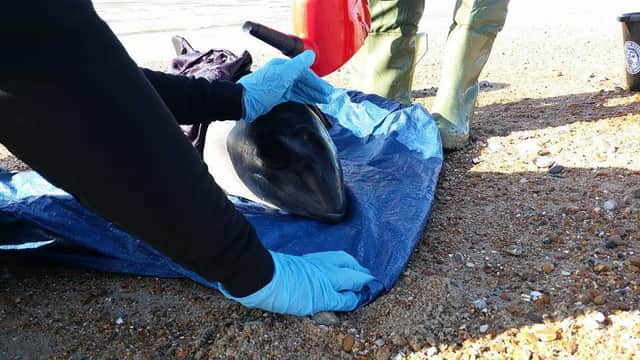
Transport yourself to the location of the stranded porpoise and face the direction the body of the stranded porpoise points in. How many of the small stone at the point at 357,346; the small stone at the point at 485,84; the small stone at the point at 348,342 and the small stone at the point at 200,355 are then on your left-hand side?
1

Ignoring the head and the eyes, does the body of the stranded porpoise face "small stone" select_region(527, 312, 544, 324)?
yes

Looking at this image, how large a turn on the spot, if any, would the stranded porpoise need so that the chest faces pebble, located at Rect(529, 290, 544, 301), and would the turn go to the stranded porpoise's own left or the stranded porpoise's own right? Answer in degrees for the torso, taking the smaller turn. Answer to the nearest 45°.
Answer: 0° — it already faces it

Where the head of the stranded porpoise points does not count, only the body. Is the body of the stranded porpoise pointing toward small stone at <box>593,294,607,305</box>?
yes

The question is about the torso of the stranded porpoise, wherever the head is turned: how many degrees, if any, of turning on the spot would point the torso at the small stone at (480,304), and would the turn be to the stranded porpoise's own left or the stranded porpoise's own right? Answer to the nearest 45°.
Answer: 0° — it already faces it

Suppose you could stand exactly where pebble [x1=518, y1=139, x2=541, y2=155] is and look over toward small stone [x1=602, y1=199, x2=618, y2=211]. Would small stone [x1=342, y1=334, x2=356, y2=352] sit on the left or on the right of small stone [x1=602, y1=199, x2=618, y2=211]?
right

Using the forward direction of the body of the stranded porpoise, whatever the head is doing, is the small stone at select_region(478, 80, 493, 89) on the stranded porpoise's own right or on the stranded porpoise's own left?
on the stranded porpoise's own left

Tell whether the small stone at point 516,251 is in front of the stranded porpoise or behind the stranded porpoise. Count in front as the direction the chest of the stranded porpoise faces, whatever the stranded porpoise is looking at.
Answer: in front

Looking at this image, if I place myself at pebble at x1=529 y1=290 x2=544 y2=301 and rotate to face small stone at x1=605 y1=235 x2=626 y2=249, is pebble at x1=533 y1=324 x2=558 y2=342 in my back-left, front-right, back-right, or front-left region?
back-right

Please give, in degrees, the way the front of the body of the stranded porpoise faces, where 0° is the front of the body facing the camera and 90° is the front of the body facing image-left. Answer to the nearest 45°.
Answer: approximately 315°

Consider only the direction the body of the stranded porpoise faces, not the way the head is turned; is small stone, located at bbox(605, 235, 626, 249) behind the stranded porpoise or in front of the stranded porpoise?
in front

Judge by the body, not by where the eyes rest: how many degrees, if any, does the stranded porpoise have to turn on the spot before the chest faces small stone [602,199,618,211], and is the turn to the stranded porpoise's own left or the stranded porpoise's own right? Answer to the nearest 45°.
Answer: approximately 45° to the stranded porpoise's own left

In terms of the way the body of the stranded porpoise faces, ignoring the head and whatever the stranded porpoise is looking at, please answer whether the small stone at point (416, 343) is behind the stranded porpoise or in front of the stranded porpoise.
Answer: in front

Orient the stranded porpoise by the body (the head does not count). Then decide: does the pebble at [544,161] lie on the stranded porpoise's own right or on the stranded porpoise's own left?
on the stranded porpoise's own left
